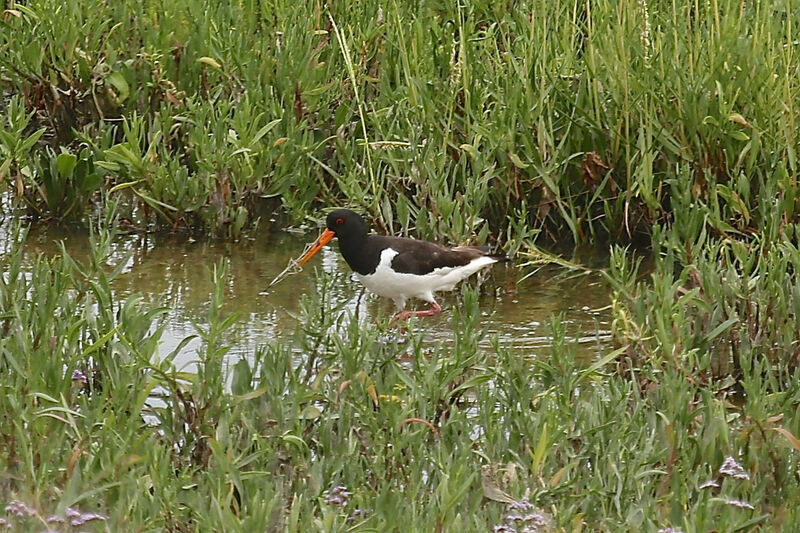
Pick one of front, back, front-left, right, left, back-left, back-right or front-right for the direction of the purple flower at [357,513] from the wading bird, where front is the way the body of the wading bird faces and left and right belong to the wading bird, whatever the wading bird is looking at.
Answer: left

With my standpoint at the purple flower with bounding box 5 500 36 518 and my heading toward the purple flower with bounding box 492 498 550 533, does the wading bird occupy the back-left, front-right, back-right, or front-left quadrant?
front-left

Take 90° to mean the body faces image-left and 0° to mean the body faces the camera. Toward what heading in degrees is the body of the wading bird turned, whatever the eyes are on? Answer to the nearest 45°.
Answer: approximately 90°

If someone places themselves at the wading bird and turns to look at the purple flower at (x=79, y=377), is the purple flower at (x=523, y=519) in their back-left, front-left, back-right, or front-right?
front-left

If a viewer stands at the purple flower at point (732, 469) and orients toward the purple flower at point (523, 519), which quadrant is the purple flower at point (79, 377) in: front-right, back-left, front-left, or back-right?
front-right

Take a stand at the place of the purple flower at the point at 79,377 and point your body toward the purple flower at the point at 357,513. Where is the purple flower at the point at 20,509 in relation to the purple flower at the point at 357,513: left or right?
right

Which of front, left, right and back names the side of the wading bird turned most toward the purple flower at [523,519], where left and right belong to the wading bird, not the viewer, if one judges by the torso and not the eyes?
left

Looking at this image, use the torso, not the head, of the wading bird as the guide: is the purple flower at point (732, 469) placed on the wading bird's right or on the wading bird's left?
on the wading bird's left

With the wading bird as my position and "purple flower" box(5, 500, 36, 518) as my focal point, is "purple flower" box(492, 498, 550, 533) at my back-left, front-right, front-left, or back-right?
front-left

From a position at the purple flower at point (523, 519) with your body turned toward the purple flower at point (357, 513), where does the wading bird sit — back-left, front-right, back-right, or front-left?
front-right

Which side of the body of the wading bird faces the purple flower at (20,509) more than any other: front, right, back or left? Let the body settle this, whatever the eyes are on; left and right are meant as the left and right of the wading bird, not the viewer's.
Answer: left
